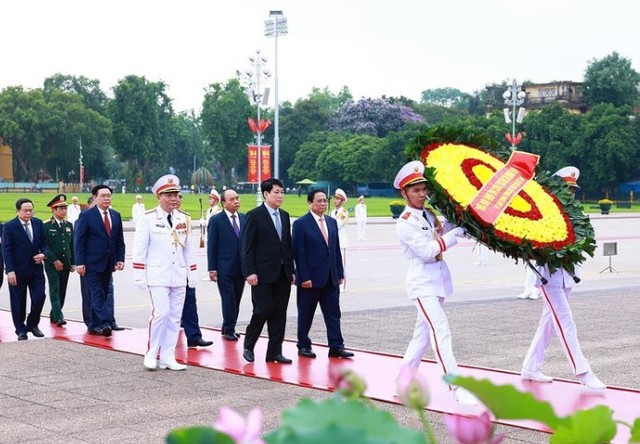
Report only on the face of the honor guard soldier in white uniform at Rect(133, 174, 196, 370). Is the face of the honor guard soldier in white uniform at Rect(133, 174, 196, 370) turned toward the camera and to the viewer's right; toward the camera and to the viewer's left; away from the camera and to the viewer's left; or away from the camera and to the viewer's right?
toward the camera and to the viewer's right

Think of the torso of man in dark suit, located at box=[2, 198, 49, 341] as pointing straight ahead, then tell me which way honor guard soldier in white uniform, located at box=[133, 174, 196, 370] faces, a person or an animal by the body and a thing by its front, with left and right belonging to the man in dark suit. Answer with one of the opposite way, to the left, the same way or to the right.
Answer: the same way

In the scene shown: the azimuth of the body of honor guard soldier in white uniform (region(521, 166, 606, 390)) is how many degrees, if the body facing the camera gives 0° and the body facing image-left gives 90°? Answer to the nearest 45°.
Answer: approximately 315°

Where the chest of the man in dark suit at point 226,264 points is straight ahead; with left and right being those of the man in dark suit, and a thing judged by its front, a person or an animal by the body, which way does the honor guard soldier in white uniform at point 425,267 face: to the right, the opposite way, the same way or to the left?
the same way

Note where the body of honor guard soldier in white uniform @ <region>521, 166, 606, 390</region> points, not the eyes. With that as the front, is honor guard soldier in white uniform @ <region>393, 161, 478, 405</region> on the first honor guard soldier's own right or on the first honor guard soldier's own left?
on the first honor guard soldier's own right

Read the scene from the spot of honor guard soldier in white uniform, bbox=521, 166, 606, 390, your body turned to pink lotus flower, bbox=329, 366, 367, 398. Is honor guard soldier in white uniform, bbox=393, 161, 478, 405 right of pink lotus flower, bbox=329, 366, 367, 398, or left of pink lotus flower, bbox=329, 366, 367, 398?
right

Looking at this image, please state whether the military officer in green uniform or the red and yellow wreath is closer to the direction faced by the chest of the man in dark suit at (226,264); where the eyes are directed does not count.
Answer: the red and yellow wreath

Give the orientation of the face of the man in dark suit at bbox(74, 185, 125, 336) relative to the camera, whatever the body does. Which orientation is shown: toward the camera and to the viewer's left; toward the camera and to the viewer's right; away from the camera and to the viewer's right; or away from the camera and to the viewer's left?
toward the camera and to the viewer's right

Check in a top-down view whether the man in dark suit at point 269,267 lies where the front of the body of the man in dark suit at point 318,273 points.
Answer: no

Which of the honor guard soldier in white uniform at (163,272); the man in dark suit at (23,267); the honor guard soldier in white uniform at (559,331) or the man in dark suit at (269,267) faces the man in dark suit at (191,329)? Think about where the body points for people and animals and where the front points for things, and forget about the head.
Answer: the man in dark suit at (23,267)

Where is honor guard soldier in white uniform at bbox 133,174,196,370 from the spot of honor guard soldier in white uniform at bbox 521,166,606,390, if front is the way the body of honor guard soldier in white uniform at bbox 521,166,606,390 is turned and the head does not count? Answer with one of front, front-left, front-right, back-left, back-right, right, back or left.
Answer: back-right

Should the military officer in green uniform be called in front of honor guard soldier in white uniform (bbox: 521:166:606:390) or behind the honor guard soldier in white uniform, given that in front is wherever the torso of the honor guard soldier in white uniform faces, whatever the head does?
behind

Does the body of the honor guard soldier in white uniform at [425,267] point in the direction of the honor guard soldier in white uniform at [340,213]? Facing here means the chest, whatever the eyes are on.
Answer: no

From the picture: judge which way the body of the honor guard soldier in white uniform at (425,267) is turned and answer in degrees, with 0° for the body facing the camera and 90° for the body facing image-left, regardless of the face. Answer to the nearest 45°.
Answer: approximately 315°

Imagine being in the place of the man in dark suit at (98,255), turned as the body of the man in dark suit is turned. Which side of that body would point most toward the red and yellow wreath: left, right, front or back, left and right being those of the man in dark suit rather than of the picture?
front

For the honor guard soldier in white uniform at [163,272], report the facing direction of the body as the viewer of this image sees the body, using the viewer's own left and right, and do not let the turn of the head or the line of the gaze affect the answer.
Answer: facing the viewer and to the right of the viewer

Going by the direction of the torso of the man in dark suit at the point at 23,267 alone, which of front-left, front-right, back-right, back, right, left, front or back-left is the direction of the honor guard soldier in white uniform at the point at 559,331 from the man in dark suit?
front

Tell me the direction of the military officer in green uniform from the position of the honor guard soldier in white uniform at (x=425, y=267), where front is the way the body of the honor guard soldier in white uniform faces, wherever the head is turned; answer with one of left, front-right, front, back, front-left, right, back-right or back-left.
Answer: back

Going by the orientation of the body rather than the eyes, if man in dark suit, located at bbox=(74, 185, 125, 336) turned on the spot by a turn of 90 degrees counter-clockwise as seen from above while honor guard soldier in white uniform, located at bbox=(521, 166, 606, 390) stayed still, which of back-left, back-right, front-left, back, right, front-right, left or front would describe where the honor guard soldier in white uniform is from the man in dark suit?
right

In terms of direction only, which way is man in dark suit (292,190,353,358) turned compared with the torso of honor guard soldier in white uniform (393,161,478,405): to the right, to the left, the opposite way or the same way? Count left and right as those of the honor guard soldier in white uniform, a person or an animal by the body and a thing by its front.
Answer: the same way

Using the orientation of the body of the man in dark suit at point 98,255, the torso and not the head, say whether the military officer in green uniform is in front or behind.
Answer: behind
